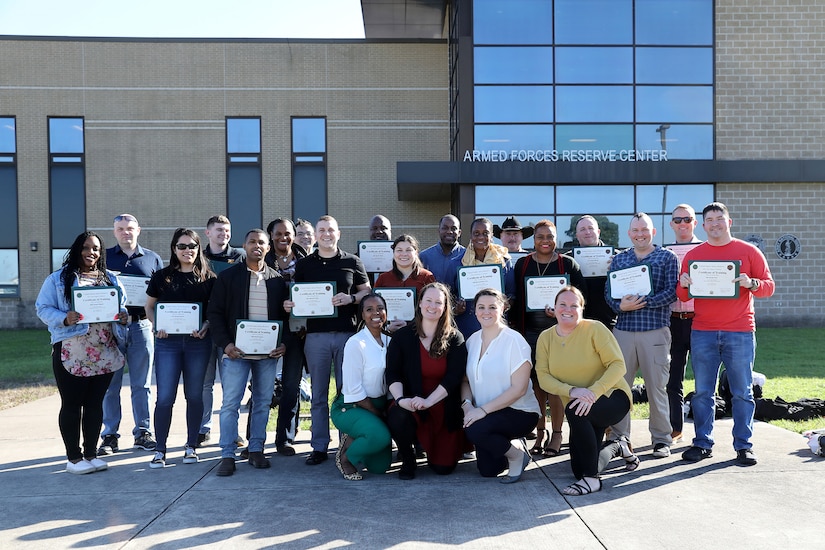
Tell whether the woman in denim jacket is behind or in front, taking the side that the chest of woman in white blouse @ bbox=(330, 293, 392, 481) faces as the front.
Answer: behind

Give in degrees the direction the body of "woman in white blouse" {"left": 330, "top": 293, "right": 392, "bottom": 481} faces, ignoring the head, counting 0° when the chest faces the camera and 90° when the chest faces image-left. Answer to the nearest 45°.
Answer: approximately 315°

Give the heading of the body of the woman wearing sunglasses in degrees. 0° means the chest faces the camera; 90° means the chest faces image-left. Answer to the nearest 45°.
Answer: approximately 0°

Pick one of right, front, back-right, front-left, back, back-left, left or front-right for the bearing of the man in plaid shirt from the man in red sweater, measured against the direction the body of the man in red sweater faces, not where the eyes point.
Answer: right

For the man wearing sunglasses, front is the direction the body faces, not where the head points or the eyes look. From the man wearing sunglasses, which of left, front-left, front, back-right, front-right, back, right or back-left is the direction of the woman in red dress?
front-right

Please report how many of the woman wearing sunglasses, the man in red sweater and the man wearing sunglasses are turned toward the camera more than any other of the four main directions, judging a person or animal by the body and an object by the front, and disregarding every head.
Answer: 3

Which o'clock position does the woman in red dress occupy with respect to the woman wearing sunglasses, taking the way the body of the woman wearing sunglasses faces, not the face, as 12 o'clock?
The woman in red dress is roughly at 10 o'clock from the woman wearing sunglasses.

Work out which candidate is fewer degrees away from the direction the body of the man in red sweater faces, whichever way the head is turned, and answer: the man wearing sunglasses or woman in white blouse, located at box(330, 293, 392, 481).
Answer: the woman in white blouse

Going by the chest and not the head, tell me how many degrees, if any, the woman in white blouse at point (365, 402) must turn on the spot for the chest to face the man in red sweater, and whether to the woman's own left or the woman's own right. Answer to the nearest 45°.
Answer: approximately 45° to the woman's own left
